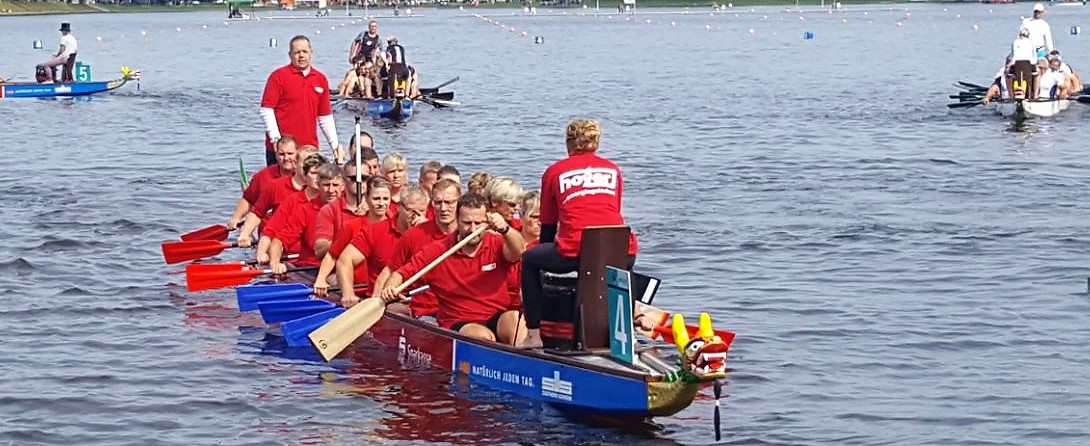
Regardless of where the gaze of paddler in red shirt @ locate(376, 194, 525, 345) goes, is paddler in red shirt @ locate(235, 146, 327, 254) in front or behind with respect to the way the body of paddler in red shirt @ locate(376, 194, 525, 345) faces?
behind

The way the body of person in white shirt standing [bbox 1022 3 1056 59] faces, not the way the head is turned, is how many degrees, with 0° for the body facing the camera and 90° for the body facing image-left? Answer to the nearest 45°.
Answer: approximately 0°

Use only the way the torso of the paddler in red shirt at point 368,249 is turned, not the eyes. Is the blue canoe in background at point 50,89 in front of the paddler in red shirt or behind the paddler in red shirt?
behind

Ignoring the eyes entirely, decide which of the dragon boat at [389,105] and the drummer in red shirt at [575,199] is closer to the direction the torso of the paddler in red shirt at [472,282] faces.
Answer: the drummer in red shirt

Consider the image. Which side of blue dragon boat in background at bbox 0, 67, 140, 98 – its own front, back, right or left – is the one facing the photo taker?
right
